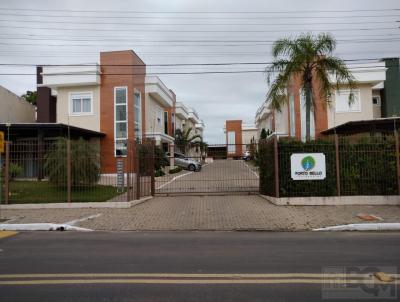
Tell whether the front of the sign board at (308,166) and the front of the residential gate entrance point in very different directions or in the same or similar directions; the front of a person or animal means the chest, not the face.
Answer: same or similar directions

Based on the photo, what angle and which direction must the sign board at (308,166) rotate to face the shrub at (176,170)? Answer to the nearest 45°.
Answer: approximately 135° to its right

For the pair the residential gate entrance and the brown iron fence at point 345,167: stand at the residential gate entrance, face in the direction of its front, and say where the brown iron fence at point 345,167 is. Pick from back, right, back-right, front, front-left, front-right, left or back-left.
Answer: front-left

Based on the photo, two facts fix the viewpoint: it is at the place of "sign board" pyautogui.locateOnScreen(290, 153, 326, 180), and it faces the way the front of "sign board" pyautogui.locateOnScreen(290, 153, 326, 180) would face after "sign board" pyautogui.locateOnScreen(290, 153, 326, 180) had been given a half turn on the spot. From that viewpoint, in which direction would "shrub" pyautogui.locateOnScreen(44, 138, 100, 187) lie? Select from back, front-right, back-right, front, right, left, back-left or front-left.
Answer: left

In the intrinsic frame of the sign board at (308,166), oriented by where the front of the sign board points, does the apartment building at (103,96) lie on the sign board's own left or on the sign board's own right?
on the sign board's own right

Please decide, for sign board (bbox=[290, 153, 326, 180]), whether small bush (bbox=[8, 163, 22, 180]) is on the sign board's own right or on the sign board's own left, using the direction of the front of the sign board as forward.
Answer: on the sign board's own right

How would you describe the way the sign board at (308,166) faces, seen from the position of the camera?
facing the viewer

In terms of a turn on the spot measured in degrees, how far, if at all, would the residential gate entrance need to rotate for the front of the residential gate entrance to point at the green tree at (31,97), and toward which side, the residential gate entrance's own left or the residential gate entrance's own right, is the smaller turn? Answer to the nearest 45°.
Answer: approximately 135° to the residential gate entrance's own right

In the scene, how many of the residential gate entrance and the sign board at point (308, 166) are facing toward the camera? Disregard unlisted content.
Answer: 2

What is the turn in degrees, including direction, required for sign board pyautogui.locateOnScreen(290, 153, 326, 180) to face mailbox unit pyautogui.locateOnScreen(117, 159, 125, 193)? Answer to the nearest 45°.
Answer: approximately 90° to its right

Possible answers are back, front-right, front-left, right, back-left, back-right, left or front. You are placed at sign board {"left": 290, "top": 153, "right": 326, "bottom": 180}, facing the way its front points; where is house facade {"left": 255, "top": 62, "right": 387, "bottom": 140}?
back

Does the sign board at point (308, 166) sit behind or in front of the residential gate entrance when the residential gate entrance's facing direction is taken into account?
in front
